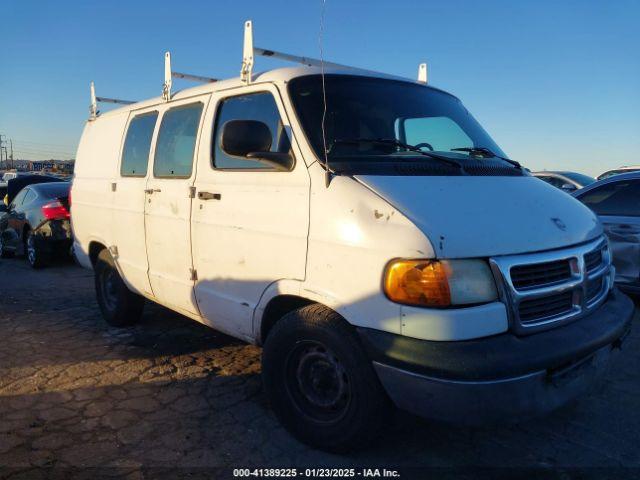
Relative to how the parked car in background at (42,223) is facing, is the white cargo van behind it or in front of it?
behind

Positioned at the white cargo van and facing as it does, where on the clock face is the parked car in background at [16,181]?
The parked car in background is roughly at 6 o'clock from the white cargo van.

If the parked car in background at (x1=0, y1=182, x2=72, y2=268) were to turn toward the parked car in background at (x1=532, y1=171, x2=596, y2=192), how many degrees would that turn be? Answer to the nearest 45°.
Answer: approximately 135° to its right

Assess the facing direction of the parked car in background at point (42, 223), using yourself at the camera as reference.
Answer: facing away from the viewer and to the left of the viewer

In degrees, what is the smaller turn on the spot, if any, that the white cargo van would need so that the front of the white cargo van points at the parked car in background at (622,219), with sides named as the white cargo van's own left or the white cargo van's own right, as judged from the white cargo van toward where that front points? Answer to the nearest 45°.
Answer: approximately 90° to the white cargo van's own left

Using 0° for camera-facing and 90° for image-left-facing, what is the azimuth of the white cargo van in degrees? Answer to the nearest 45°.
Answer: approximately 315°

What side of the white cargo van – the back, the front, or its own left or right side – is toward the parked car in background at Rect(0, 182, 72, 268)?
back

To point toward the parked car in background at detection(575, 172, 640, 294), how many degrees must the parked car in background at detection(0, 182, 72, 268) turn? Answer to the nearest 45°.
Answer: approximately 180°

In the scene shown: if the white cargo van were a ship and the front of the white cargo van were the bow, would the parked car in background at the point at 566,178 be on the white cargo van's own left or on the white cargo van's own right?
on the white cargo van's own left
